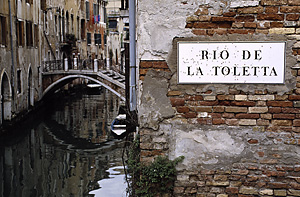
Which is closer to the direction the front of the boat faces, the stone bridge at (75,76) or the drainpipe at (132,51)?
the drainpipe

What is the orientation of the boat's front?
toward the camera

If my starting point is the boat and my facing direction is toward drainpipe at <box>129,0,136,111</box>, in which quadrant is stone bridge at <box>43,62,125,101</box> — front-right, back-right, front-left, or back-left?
back-right

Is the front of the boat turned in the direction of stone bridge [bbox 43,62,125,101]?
no

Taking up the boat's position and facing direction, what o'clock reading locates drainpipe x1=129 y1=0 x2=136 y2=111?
The drainpipe is roughly at 12 o'clock from the boat.
